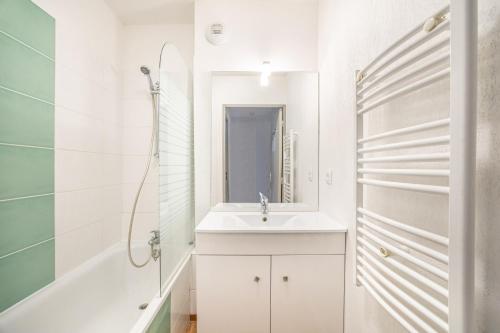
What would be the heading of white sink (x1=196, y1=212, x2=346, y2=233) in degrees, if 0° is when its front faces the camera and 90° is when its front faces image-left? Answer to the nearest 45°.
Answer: approximately 0°

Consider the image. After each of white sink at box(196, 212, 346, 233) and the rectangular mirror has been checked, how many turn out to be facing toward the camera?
2

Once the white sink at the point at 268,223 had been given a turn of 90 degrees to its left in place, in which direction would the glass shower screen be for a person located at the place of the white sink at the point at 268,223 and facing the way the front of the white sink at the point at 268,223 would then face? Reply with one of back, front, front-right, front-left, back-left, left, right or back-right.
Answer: back

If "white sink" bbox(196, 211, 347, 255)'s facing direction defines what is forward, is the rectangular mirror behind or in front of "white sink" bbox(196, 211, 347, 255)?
behind

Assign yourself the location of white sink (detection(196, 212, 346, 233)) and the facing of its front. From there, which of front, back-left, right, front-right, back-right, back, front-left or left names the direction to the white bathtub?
right

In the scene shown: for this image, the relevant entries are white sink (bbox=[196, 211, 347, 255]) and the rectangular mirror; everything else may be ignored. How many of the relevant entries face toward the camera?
2
